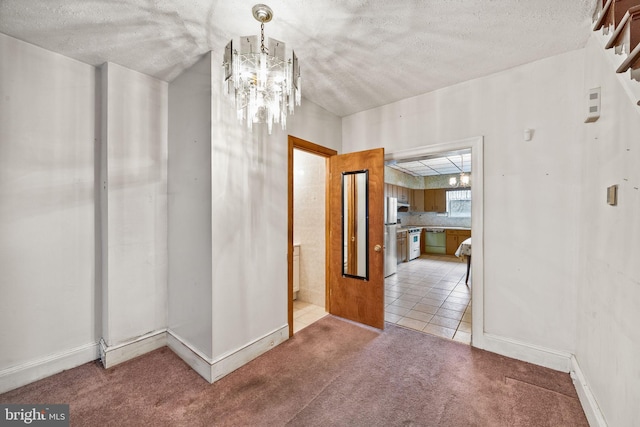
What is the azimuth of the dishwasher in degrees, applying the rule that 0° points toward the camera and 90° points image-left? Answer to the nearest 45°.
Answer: approximately 0°

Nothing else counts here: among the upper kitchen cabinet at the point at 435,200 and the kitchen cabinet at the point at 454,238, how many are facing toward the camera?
2

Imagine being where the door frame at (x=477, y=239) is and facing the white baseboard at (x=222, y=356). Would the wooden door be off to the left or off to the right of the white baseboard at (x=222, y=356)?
right

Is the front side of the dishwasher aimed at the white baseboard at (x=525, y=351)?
yes

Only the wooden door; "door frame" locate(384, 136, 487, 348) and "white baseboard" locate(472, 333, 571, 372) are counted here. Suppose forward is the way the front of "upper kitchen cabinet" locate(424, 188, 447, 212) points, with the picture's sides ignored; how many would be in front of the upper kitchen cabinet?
3

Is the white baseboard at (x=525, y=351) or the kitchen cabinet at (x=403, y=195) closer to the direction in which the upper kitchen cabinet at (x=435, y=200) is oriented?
the white baseboard

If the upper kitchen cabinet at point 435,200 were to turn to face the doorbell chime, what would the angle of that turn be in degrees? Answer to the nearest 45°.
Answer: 0° — it already faces it

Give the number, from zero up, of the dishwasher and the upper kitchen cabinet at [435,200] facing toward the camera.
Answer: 2

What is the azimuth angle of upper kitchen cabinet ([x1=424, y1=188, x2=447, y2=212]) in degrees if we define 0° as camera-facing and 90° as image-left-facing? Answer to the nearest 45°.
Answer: approximately 0°
